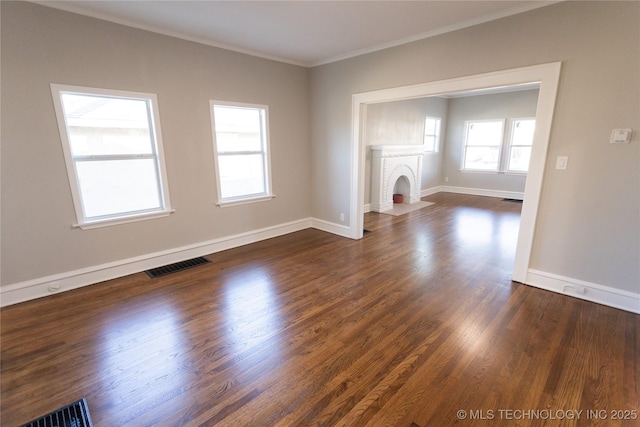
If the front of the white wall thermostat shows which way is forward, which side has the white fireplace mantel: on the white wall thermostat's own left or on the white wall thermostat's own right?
on the white wall thermostat's own right

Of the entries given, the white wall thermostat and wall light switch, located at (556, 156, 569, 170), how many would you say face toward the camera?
2

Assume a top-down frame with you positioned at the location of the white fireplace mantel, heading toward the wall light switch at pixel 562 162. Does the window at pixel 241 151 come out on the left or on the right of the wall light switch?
right

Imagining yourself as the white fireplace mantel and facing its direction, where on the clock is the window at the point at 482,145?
The window is roughly at 9 o'clock from the white fireplace mantel.

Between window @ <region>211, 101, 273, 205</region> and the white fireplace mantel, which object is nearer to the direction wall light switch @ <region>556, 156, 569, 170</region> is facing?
the window

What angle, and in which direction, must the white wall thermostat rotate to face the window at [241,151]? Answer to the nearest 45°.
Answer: approximately 90° to its right

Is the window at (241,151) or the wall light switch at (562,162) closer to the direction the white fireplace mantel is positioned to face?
the wall light switch

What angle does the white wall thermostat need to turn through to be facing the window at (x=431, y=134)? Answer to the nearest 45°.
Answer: approximately 135° to its right

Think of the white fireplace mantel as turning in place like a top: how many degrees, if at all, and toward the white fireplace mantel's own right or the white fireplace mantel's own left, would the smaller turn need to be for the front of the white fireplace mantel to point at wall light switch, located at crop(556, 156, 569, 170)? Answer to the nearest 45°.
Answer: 0° — it already faces it

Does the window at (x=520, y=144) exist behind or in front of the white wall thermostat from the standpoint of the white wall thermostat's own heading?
behind

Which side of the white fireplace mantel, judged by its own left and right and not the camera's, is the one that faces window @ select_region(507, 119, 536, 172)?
left

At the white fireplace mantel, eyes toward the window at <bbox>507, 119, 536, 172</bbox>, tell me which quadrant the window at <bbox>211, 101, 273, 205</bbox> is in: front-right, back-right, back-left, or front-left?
back-right

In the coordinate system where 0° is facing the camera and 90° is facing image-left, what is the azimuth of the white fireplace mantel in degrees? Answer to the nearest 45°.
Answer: approximately 315°

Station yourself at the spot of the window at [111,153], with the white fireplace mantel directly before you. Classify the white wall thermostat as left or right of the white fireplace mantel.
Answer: right

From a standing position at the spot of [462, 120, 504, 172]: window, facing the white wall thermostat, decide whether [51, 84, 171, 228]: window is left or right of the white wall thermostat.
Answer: right
